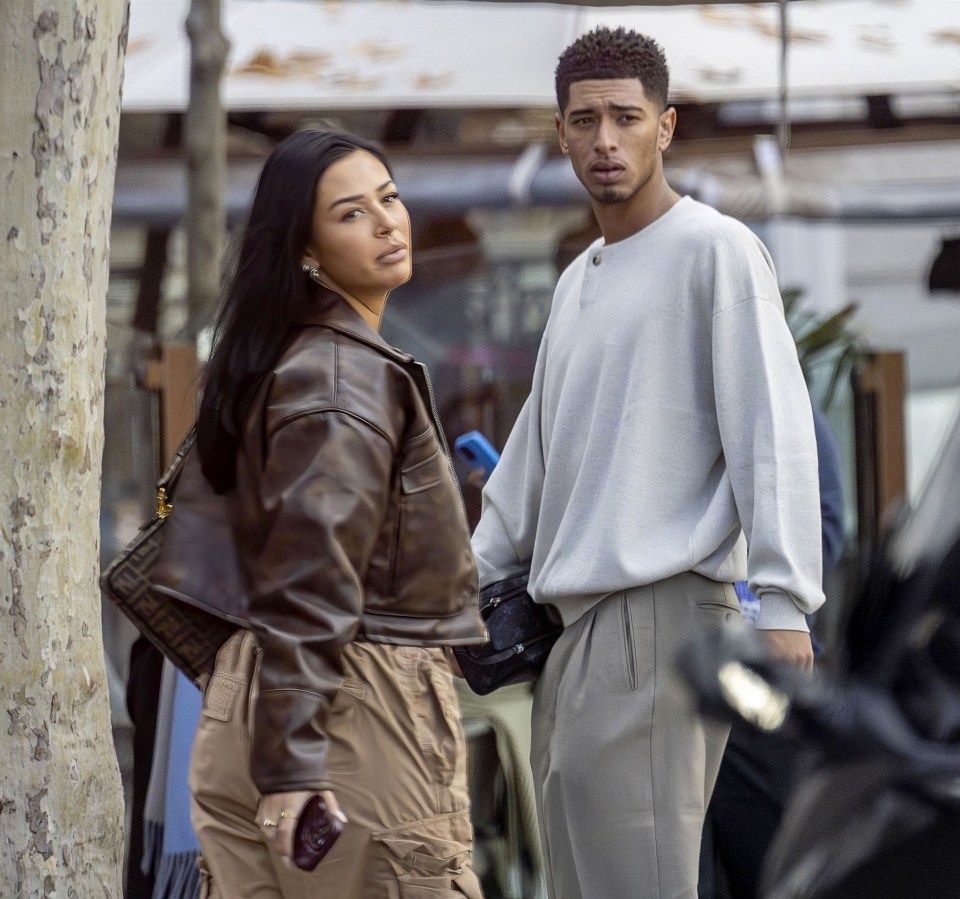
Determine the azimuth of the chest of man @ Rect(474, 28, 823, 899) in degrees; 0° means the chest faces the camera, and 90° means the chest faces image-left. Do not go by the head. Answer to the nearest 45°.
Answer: approximately 45°

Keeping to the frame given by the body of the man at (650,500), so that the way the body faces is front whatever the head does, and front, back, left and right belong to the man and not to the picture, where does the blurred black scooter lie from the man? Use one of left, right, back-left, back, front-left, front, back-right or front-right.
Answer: front-left

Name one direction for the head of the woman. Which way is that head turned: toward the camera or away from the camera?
toward the camera

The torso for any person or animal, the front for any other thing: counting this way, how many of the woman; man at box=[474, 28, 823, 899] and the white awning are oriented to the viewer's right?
1

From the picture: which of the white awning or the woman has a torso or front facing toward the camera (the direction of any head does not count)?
the white awning

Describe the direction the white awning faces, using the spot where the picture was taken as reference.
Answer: facing the viewer

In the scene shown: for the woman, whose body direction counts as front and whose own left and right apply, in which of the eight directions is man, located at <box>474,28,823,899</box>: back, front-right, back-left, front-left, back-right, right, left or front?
front-left

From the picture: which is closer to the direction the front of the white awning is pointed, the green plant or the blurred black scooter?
the blurred black scooter

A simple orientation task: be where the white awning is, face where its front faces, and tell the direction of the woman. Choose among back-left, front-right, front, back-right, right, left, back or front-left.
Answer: front
